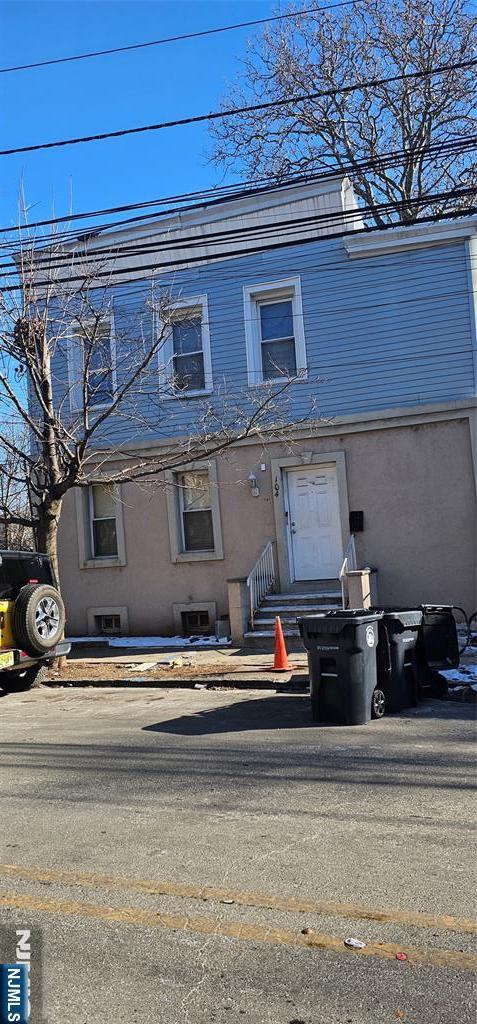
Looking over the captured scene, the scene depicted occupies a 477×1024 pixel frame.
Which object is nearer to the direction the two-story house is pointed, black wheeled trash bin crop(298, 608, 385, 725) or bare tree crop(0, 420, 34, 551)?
the black wheeled trash bin

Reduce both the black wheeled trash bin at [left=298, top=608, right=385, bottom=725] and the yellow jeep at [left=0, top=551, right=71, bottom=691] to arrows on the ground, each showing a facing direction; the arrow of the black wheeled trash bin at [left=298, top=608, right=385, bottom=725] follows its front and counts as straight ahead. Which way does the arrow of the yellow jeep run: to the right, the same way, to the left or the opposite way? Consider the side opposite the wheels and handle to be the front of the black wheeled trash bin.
to the right

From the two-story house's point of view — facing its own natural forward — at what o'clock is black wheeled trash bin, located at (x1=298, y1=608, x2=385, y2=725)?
The black wheeled trash bin is roughly at 12 o'clock from the two-story house.

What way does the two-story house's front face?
toward the camera

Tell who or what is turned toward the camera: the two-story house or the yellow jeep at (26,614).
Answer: the two-story house

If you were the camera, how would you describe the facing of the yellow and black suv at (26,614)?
facing away from the viewer and to the left of the viewer

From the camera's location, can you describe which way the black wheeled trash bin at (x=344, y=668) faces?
facing the viewer and to the left of the viewer

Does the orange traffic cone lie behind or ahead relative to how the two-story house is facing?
ahead

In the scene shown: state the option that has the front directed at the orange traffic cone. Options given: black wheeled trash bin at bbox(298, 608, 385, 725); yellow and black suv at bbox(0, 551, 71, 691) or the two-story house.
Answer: the two-story house

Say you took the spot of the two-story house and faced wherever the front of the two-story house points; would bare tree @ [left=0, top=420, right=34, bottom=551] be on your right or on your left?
on your right

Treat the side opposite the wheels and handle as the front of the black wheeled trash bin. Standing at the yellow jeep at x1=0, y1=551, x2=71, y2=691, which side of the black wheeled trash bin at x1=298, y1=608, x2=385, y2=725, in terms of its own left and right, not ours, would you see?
right

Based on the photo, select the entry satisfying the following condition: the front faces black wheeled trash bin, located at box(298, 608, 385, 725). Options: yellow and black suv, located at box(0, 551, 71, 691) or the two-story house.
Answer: the two-story house

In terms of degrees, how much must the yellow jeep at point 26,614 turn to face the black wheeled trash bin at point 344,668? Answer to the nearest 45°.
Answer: approximately 180°

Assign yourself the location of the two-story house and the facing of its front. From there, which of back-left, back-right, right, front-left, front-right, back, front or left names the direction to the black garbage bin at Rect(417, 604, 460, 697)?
front

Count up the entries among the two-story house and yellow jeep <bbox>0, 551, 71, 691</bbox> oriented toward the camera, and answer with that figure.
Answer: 1
